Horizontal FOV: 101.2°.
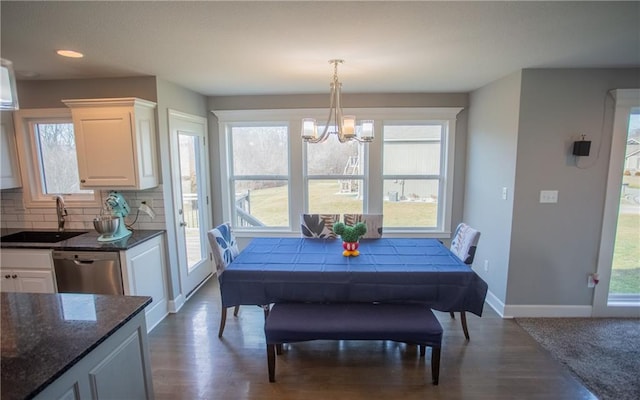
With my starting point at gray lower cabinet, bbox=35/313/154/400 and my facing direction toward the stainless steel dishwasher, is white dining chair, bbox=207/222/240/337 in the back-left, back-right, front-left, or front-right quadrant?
front-right

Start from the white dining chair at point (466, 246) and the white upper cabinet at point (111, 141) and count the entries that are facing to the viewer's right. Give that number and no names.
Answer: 0

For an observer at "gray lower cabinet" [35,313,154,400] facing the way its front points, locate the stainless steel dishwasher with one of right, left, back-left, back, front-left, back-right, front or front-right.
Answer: back-left

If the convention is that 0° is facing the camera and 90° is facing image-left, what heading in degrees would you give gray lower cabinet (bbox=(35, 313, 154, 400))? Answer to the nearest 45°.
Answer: approximately 315°

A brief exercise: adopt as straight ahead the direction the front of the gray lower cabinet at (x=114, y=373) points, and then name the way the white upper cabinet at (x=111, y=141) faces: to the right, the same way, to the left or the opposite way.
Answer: to the right

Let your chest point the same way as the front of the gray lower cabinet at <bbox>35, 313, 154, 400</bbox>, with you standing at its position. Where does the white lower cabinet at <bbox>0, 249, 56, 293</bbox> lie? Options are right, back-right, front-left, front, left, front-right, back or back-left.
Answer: back-left

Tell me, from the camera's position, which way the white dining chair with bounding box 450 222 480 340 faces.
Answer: facing the viewer and to the left of the viewer

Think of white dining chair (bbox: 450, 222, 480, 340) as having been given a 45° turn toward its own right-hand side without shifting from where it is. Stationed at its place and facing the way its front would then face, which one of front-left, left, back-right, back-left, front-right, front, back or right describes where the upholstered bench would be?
front-left

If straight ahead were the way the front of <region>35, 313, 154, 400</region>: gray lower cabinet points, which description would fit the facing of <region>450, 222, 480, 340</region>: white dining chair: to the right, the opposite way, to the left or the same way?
the opposite way

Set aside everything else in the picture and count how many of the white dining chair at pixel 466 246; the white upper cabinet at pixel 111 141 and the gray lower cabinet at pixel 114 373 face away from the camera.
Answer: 0

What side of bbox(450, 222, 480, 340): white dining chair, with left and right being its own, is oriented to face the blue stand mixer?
front

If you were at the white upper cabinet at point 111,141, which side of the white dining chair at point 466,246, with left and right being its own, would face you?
front

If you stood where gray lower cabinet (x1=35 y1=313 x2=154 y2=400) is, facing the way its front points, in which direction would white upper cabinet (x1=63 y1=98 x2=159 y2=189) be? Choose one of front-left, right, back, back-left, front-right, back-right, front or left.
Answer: back-left

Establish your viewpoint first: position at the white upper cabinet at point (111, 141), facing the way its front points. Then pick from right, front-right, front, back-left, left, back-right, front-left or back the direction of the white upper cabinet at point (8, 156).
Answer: right

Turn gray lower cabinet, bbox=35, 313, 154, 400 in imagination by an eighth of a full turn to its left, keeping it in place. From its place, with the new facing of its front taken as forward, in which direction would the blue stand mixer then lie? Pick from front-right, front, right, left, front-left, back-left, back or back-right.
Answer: left
